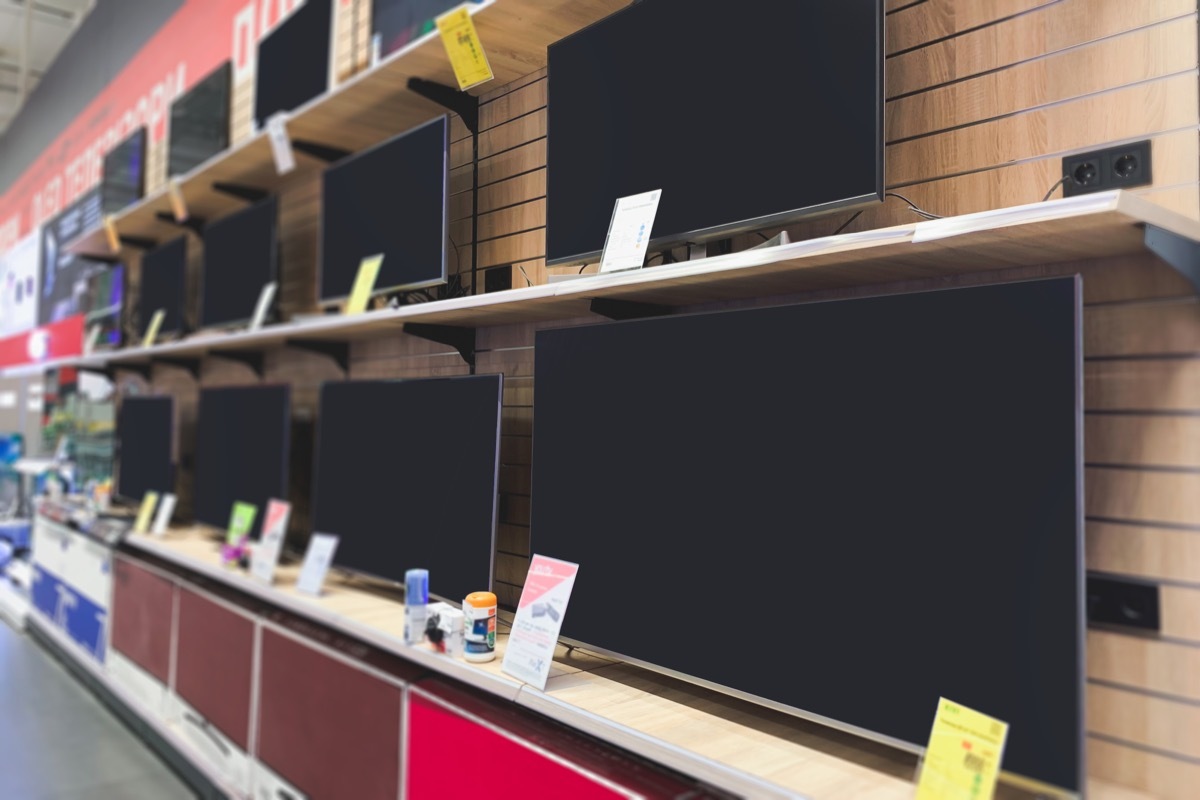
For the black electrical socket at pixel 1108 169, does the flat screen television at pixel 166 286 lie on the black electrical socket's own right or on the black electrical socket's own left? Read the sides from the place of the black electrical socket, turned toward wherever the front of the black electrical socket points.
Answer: on the black electrical socket's own right

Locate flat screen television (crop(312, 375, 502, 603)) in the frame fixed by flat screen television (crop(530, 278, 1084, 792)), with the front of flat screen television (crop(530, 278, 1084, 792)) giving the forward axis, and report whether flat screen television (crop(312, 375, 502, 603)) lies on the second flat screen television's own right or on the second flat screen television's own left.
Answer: on the second flat screen television's own right

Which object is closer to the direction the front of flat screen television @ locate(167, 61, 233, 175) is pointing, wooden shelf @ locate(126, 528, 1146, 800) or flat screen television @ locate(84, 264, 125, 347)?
the wooden shelf

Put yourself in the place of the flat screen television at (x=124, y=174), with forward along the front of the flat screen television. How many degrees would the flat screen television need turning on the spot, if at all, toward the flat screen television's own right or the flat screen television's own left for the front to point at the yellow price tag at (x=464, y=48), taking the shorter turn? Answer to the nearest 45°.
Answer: approximately 45° to the flat screen television's own left

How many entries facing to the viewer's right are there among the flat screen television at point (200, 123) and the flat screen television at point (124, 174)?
0

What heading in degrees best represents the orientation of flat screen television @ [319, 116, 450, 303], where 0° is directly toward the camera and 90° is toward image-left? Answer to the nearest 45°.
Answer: approximately 45°

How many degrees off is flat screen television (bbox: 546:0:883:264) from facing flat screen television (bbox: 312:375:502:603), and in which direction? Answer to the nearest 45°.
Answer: approximately 90° to its right

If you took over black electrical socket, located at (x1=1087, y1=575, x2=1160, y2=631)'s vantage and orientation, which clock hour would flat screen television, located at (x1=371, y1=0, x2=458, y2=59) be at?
The flat screen television is roughly at 2 o'clock from the black electrical socket.

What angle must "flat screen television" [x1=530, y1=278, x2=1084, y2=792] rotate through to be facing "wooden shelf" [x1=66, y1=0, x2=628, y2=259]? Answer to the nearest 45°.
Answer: approximately 90° to its right

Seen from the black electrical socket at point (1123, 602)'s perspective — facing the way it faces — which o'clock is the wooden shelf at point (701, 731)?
The wooden shelf is roughly at 1 o'clock from the black electrical socket.

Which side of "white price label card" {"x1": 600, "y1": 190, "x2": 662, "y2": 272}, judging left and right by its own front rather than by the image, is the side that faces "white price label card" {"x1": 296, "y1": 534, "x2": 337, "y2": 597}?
right

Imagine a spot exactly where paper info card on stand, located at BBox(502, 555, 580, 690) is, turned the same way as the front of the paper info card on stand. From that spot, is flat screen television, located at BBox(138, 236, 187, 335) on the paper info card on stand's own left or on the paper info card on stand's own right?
on the paper info card on stand's own right
